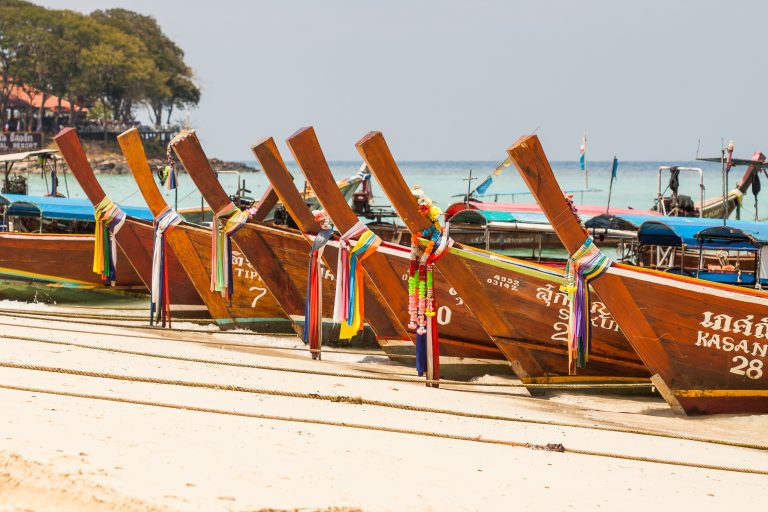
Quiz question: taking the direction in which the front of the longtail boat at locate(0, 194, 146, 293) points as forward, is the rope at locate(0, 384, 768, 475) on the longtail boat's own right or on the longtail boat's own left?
on the longtail boat's own left

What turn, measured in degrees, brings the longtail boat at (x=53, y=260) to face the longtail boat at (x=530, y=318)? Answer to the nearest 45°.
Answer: approximately 135° to its left

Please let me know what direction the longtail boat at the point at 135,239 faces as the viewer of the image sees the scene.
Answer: facing the viewer and to the left of the viewer

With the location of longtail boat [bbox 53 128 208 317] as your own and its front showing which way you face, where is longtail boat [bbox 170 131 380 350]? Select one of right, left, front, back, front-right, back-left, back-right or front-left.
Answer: left

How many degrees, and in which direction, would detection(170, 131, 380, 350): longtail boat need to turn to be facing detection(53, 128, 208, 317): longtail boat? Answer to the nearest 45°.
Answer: approximately 90° to its right

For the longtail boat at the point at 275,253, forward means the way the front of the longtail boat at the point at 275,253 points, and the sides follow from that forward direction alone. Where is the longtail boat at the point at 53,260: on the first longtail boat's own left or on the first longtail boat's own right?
on the first longtail boat's own right

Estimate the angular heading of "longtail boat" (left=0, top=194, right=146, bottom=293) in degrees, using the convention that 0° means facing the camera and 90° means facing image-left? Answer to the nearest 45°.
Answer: approximately 90°

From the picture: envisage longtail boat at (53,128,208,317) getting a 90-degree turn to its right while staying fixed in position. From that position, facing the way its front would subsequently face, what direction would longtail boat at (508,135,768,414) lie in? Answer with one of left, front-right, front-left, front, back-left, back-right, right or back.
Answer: back

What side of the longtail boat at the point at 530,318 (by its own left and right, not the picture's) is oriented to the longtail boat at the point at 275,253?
right
